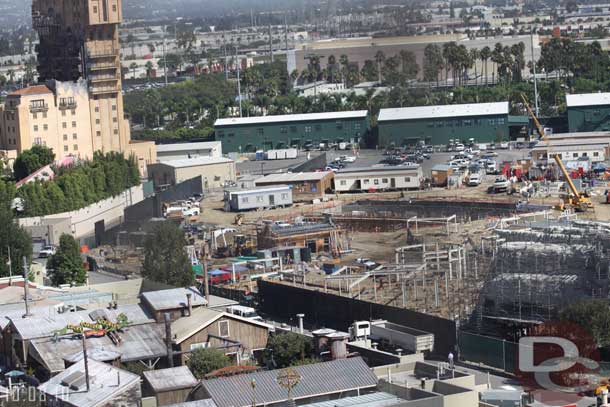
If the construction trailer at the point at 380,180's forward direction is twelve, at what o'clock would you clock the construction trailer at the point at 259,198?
the construction trailer at the point at 259,198 is roughly at 2 o'clock from the construction trailer at the point at 380,180.

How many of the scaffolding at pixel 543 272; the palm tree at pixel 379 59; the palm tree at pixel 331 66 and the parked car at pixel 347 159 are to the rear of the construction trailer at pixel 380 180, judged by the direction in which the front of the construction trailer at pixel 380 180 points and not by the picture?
3

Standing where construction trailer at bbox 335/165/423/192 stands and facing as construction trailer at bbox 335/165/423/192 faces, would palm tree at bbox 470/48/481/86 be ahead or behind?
behind

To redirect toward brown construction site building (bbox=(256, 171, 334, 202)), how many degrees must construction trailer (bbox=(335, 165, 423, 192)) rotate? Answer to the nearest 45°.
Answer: approximately 90° to its right

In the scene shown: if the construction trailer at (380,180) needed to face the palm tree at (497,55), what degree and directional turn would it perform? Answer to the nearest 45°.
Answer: approximately 180°

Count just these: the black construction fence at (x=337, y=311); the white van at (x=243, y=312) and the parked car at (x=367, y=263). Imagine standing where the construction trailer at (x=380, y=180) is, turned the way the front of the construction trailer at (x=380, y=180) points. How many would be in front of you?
3

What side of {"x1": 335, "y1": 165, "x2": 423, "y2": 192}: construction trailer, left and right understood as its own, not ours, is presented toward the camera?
front

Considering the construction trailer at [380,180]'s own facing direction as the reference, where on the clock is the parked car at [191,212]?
The parked car is roughly at 2 o'clock from the construction trailer.

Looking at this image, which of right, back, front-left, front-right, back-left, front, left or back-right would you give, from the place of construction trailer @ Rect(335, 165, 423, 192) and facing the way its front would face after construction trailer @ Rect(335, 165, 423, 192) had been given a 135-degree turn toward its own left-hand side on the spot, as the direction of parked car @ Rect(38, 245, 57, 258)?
back

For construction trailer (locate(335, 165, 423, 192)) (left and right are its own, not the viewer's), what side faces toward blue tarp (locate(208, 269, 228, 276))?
front

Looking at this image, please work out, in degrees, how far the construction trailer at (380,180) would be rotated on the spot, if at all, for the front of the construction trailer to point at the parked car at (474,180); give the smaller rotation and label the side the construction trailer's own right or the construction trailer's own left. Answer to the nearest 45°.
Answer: approximately 90° to the construction trailer's own left

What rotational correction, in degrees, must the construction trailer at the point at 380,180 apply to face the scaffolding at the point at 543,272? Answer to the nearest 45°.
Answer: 0° — it already faces it

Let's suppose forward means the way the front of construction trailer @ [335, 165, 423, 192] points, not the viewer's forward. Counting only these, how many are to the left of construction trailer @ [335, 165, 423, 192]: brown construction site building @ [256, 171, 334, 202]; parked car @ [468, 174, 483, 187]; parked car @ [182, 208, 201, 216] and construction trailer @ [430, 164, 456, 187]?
2

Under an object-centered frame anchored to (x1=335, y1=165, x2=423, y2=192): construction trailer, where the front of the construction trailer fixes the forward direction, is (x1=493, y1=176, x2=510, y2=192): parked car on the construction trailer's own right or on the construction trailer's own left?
on the construction trailer's own left

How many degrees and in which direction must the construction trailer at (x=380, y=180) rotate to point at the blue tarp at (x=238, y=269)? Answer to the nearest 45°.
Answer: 0° — it already faces it
